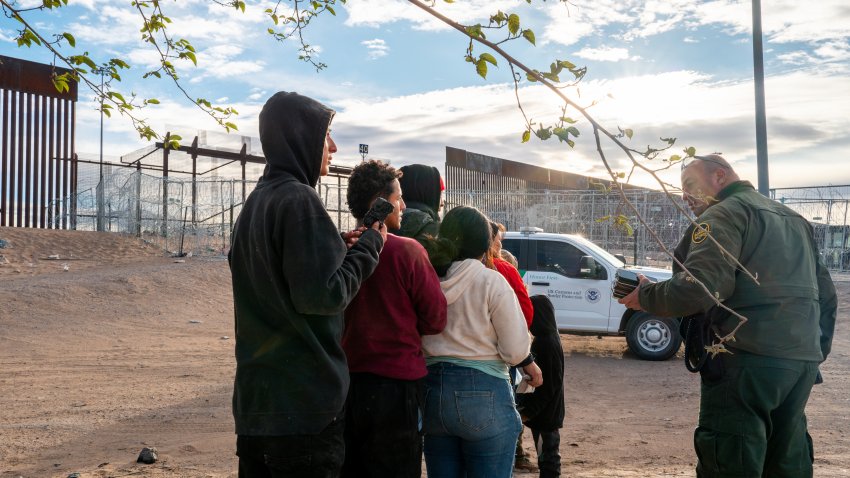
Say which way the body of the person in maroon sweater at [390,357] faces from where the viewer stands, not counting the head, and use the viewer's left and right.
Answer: facing away from the viewer and to the right of the viewer

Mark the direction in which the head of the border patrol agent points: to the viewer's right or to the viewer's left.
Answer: to the viewer's left

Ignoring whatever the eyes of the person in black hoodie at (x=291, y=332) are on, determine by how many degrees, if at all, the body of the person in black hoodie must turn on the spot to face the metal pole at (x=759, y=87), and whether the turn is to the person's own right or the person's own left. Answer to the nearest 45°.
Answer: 0° — they already face it

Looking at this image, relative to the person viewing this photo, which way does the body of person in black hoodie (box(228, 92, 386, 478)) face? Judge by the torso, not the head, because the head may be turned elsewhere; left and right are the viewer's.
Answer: facing away from the viewer and to the right of the viewer

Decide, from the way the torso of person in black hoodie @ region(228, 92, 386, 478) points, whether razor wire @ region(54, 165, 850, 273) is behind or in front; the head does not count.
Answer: in front

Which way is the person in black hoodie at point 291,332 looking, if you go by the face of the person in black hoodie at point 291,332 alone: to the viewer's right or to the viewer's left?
to the viewer's right

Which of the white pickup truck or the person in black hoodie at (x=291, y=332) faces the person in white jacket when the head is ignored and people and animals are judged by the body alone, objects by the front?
the person in black hoodie

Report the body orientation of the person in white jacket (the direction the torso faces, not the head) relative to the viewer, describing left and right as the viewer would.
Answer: facing away from the viewer and to the right of the viewer

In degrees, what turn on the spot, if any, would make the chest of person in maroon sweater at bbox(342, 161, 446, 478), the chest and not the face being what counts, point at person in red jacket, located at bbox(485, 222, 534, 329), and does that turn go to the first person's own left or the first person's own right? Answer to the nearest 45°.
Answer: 0° — they already face them

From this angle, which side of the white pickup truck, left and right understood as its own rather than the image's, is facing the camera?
right

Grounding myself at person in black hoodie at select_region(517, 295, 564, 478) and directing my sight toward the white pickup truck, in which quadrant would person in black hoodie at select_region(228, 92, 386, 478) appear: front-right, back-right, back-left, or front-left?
back-left

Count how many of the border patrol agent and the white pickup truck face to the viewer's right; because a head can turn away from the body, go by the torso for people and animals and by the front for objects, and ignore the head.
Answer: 1

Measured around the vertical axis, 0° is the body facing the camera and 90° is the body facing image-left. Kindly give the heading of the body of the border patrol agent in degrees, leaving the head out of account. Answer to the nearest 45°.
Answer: approximately 135°
